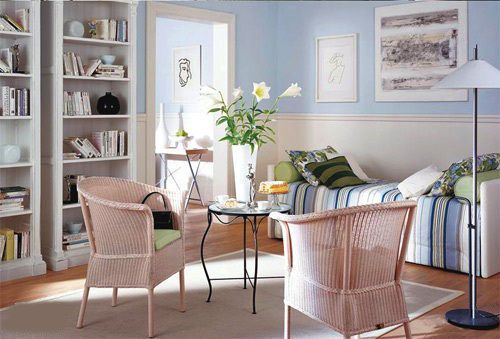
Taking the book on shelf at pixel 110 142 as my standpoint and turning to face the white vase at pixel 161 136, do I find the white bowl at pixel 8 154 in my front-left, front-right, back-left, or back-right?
back-left

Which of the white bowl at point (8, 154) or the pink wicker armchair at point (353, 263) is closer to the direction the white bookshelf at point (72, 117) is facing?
the pink wicker armchair

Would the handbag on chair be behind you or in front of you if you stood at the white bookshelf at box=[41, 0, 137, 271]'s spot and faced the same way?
in front

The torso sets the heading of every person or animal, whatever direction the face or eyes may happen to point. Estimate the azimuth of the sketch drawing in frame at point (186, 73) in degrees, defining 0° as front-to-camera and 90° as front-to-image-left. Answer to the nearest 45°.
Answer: approximately 45°

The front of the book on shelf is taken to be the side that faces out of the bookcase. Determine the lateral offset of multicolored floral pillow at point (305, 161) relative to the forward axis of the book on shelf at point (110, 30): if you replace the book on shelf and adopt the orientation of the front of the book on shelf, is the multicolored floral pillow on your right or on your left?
on your left

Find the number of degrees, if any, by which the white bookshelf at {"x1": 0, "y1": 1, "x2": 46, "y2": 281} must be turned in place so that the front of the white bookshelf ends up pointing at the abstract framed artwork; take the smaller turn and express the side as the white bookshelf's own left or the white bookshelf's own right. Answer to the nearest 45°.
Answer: approximately 45° to the white bookshelf's own left

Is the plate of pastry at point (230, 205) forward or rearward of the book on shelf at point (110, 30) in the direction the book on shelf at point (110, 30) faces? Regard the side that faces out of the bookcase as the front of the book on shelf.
forward
